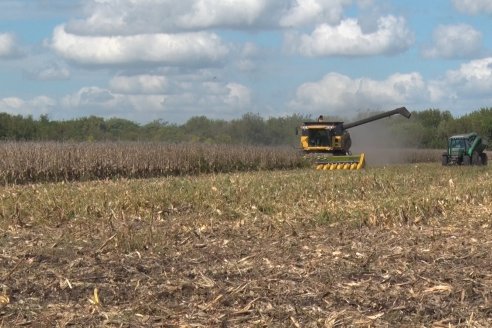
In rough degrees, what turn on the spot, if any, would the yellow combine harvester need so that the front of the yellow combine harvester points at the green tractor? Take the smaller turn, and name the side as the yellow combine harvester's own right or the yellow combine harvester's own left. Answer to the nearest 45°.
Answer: approximately 135° to the yellow combine harvester's own left

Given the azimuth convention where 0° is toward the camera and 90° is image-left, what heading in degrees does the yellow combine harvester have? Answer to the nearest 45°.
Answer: approximately 0°

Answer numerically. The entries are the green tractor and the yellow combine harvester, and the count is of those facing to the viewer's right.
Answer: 0

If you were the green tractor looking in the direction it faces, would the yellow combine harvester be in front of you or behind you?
in front
